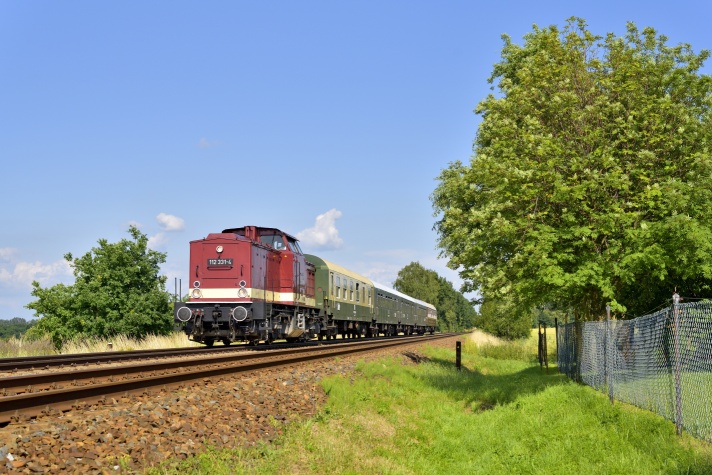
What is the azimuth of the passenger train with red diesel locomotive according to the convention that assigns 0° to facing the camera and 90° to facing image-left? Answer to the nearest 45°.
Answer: approximately 45°

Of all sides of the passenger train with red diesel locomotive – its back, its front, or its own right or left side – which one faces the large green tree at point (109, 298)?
right

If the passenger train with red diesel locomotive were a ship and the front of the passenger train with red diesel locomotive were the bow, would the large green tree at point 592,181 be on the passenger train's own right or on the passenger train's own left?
on the passenger train's own left

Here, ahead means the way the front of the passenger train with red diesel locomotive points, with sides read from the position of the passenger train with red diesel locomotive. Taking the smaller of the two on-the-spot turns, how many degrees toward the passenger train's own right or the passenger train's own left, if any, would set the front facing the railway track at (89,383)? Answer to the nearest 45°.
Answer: approximately 45° to the passenger train's own left
